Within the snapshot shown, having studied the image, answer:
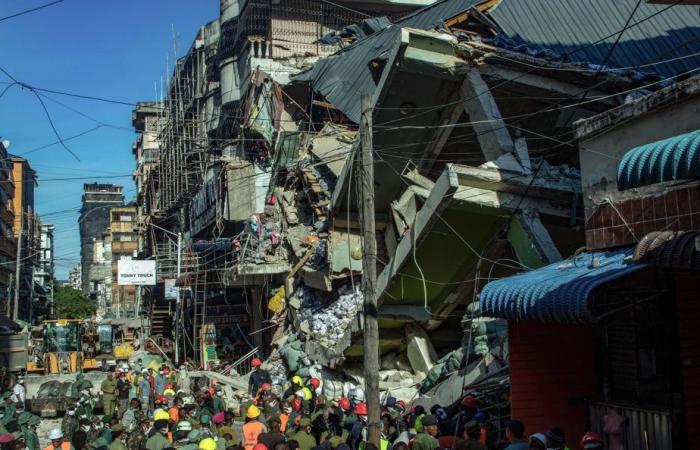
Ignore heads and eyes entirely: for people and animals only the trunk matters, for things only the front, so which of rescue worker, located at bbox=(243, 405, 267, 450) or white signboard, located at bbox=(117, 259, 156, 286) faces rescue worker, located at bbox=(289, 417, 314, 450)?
the white signboard

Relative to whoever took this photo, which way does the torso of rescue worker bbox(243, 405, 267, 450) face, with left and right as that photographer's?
facing away from the viewer

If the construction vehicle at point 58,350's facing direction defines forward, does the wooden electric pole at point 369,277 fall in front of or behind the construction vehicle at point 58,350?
in front

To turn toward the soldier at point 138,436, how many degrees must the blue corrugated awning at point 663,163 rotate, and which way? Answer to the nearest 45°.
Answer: approximately 45° to its right

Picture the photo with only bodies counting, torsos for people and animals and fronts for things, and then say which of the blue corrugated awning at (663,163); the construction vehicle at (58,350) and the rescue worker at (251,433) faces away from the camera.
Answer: the rescue worker

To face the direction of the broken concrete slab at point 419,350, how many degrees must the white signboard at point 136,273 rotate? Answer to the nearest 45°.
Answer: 0° — it already faces it

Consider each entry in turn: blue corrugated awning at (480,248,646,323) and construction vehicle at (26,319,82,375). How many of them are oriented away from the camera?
0

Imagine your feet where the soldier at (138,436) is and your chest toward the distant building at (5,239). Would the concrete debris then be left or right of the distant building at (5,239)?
right

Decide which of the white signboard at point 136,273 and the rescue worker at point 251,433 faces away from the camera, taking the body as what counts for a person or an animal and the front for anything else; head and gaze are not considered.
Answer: the rescue worker

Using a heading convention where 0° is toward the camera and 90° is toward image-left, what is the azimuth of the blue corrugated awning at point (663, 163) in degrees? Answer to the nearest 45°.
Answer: approximately 45°

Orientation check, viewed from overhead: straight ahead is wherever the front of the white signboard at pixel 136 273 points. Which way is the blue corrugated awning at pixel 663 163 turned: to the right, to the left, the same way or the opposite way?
to the right

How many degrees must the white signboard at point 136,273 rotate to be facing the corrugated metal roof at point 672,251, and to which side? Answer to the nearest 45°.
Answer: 0° — it already faces it

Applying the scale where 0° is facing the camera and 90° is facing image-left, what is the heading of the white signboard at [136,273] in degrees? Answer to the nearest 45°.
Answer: approximately 0°

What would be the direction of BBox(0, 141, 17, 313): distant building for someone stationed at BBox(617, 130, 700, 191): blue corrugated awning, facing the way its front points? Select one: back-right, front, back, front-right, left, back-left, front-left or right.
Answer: right
